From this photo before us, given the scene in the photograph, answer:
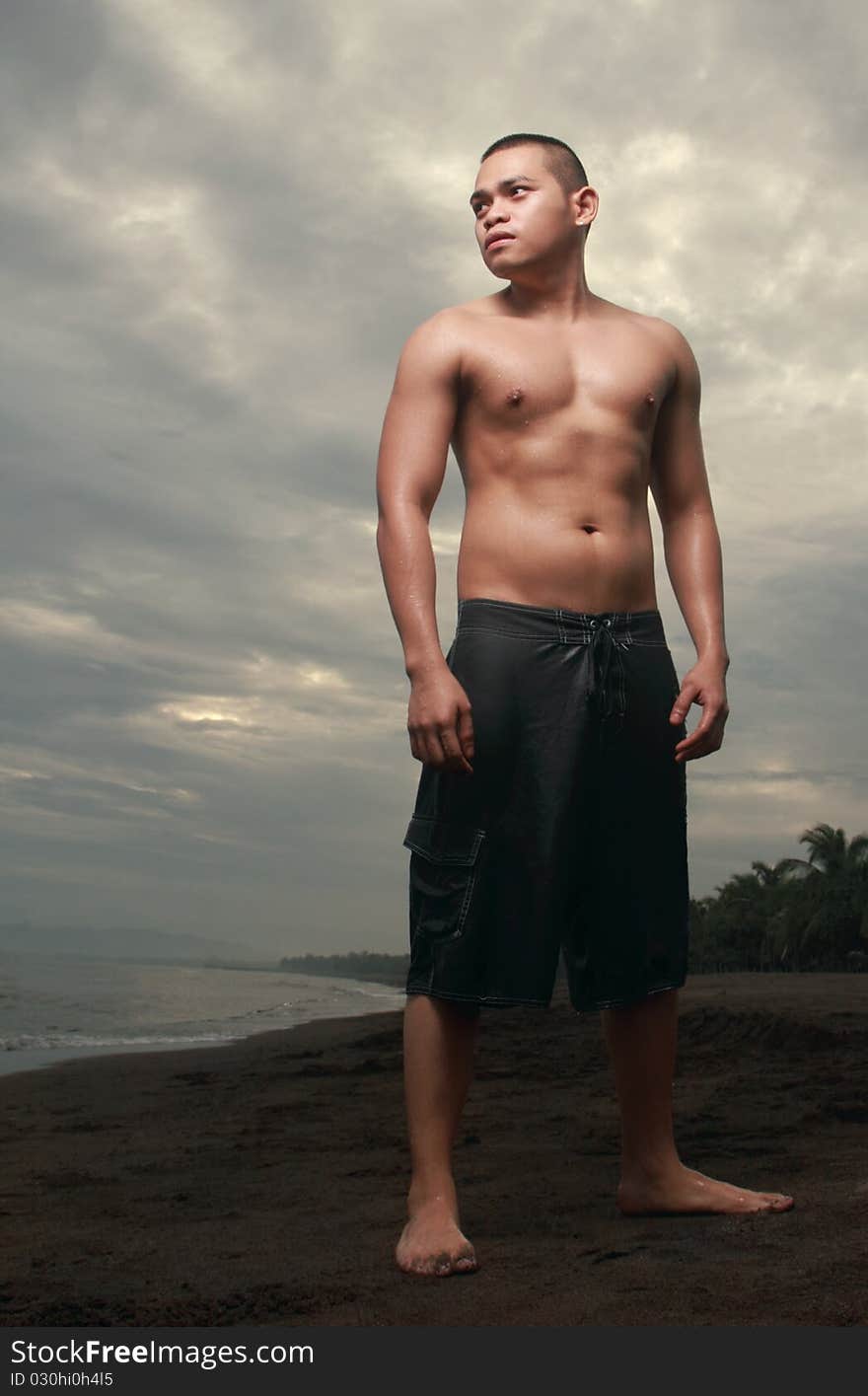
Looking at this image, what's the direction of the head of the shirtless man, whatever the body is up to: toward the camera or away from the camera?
toward the camera

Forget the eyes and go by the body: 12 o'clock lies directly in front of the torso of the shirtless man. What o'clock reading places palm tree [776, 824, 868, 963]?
The palm tree is roughly at 8 o'clock from the shirtless man.

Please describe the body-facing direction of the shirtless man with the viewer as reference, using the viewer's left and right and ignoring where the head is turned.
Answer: facing the viewer and to the right of the viewer
